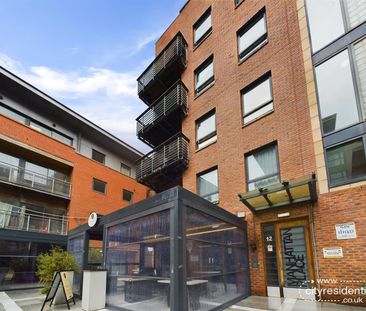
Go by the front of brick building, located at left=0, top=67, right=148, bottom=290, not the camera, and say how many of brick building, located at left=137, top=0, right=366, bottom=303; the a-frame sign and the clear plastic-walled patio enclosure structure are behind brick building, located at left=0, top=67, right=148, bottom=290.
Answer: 0

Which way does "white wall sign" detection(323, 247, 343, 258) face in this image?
toward the camera

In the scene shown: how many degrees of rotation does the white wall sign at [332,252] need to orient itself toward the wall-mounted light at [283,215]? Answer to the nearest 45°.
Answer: approximately 135° to its right

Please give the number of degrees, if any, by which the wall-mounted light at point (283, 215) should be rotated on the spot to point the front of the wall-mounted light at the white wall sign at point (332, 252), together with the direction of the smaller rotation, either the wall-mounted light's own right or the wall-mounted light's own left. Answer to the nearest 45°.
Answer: approximately 45° to the wall-mounted light's own left

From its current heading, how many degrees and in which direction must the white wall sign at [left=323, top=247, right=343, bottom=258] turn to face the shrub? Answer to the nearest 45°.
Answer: approximately 90° to its right

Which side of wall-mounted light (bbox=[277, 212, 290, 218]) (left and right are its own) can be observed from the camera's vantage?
front

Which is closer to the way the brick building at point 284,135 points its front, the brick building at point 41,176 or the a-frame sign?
the a-frame sign

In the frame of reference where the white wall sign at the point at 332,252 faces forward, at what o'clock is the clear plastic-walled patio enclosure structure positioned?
The clear plastic-walled patio enclosure structure is roughly at 2 o'clock from the white wall sign.

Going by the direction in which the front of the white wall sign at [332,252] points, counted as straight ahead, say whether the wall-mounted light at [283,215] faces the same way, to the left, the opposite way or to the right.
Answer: the same way

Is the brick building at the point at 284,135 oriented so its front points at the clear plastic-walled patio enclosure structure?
yes

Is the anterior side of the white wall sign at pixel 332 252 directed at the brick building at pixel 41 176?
no

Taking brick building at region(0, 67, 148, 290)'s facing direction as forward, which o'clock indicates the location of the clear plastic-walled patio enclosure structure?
The clear plastic-walled patio enclosure structure is roughly at 1 o'clock from the brick building.

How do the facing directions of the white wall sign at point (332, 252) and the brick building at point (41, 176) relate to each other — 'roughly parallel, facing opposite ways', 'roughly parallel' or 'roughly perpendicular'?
roughly perpendicular

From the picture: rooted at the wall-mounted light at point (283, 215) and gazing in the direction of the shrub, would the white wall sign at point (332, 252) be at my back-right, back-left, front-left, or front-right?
back-left

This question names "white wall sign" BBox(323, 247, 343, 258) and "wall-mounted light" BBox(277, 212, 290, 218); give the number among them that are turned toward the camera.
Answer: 2

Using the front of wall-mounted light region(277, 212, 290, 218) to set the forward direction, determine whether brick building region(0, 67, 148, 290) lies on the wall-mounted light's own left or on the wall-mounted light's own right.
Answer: on the wall-mounted light's own right

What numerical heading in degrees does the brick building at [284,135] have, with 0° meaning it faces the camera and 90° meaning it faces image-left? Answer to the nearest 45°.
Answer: approximately 45°
